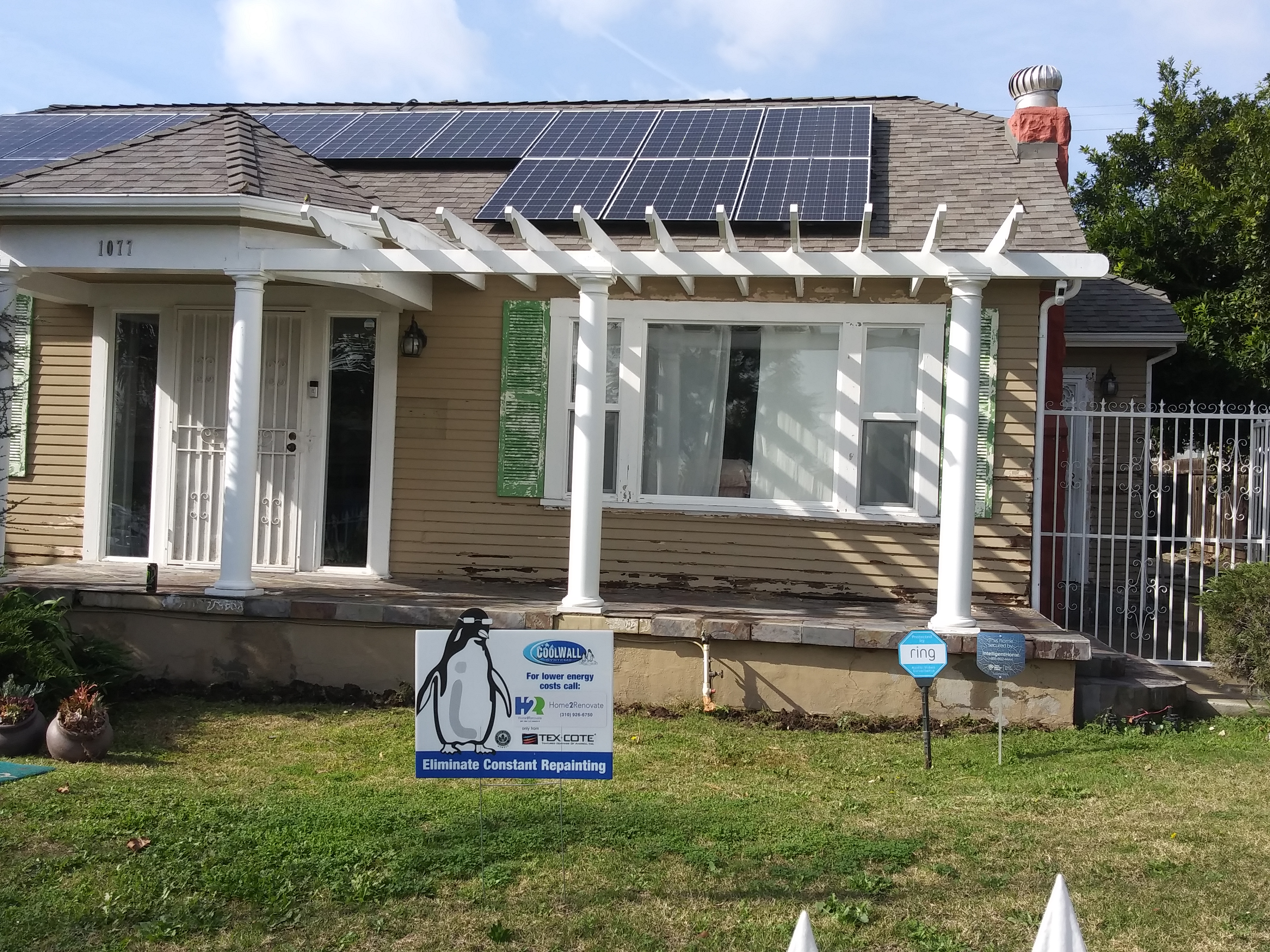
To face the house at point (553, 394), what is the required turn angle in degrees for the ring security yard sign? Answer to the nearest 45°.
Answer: approximately 135° to its right

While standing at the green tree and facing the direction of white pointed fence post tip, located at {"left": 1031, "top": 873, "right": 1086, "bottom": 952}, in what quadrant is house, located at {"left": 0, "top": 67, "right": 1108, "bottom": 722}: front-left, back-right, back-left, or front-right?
front-right

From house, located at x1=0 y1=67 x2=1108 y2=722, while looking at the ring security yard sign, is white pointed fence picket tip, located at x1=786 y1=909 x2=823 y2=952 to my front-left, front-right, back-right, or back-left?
front-right

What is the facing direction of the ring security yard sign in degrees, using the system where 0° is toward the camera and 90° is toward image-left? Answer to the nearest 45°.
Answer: approximately 0°

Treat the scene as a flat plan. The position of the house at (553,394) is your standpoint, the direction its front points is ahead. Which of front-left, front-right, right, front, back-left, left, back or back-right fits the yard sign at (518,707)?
front

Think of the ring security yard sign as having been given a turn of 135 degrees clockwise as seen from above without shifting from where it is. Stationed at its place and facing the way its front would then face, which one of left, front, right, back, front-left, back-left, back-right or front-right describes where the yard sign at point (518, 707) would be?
left

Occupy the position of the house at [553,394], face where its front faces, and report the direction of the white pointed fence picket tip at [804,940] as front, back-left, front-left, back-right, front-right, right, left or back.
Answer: front

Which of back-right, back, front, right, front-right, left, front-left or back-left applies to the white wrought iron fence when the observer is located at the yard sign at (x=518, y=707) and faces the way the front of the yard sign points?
back-left

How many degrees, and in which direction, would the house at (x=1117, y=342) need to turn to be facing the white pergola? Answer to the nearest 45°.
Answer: approximately 45° to its right

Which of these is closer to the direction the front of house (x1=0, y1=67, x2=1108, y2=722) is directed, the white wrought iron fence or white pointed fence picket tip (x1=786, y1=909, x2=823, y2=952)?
the white pointed fence picket tip

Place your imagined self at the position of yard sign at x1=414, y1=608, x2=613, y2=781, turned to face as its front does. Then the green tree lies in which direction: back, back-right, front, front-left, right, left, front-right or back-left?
back-left

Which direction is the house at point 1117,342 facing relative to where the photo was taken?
toward the camera

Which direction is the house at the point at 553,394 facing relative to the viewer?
toward the camera

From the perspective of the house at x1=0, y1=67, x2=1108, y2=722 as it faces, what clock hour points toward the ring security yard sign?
The ring security yard sign is roughly at 11 o'clock from the house.

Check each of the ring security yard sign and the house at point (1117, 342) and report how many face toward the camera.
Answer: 2

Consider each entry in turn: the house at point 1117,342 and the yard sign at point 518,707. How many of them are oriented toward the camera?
2

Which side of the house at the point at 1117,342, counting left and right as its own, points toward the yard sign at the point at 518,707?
front

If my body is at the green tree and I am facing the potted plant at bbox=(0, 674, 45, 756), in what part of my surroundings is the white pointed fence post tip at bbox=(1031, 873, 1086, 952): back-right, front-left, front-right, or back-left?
front-left
